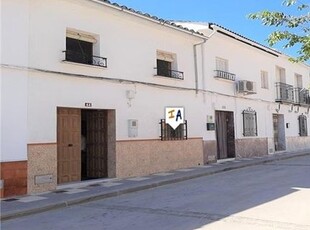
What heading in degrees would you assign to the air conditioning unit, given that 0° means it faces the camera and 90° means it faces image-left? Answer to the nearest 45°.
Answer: approximately 315°

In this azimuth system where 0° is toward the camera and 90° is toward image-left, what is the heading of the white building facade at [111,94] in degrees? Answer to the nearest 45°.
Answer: approximately 315°

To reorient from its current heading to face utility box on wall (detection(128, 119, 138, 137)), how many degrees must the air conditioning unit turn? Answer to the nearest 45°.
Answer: approximately 90° to its right

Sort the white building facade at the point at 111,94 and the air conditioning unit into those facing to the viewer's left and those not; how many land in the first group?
0
